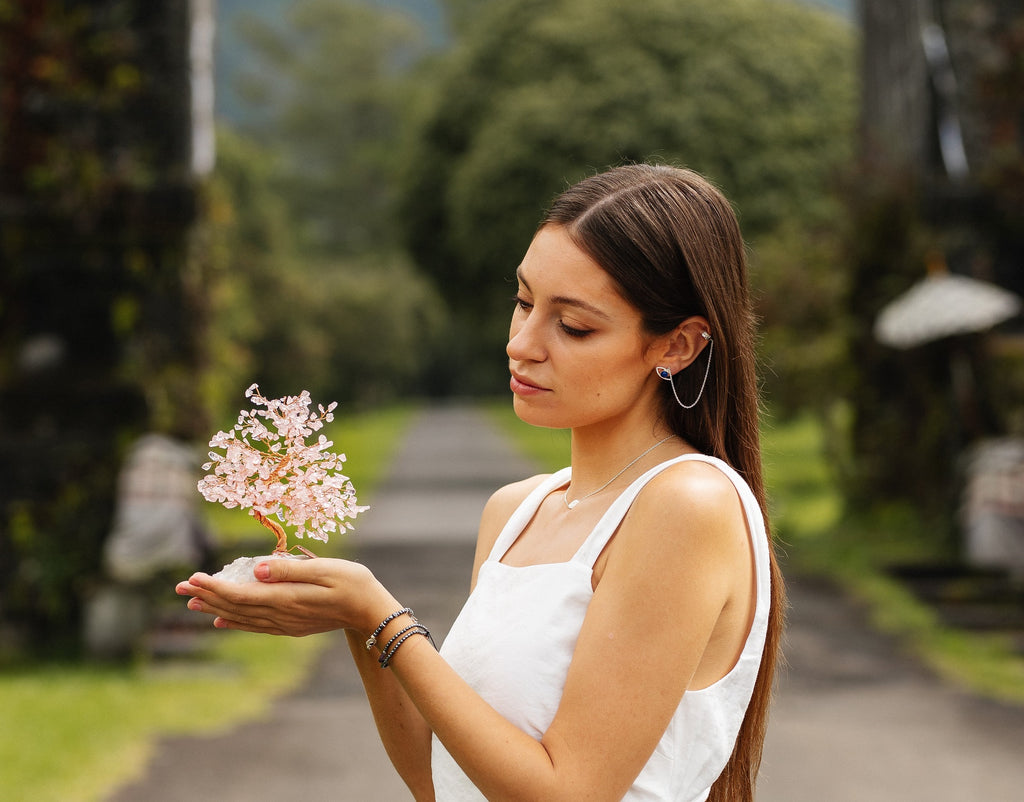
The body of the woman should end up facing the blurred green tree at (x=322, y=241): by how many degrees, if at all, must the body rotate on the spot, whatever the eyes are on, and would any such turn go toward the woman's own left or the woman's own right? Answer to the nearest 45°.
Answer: approximately 135° to the woman's own right

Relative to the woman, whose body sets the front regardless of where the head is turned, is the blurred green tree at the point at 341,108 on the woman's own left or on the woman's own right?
on the woman's own right

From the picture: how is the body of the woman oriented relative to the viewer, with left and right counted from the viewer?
facing the viewer and to the left of the viewer

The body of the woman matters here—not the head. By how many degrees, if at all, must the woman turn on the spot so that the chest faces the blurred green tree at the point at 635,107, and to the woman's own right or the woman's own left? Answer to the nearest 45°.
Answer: approximately 135° to the woman's own right
